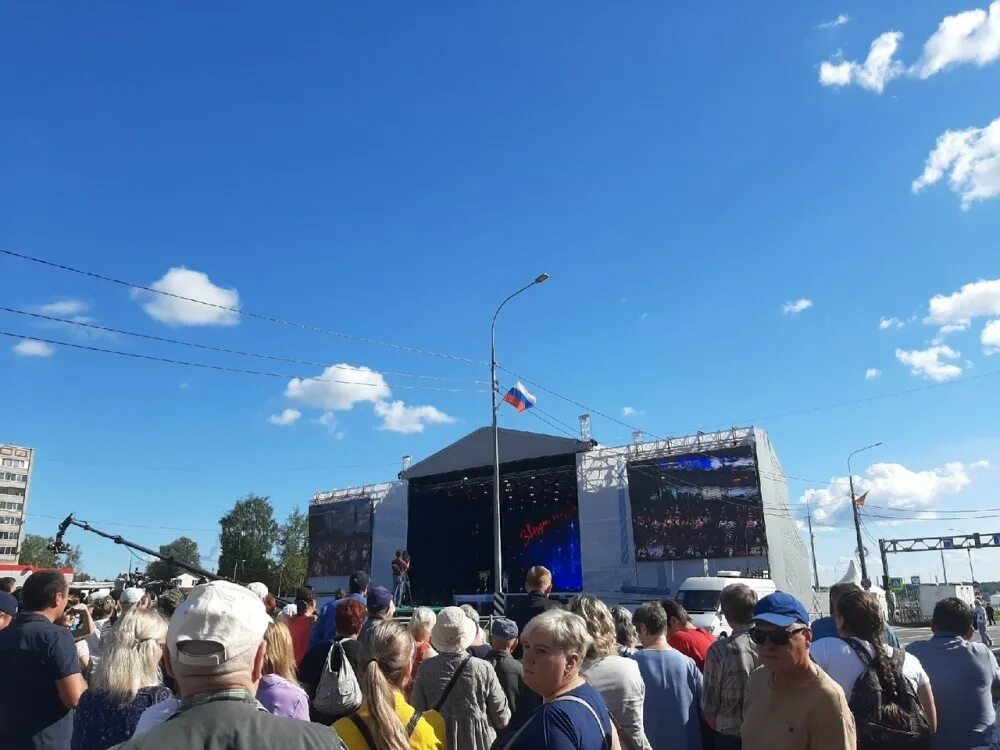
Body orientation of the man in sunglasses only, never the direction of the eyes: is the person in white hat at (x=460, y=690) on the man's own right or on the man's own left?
on the man's own right

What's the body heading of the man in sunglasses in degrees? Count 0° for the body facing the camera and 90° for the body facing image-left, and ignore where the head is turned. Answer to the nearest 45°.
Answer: approximately 45°

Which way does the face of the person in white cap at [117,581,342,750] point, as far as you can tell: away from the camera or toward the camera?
away from the camera

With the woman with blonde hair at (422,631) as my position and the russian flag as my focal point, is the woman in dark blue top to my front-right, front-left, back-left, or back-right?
back-right

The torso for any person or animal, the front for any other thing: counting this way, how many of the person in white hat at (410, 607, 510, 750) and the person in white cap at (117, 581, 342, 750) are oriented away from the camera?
2

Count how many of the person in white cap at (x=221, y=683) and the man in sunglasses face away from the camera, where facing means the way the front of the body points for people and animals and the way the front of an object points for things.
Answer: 1

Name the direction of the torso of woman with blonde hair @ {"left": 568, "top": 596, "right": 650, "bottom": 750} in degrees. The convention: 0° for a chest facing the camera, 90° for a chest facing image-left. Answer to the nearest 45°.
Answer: approximately 135°

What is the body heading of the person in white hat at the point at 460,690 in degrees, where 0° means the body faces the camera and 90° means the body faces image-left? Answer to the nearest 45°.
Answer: approximately 180°

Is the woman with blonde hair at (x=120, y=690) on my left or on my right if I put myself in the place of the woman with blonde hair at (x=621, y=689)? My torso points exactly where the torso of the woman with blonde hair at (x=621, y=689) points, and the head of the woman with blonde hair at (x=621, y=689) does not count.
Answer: on my left

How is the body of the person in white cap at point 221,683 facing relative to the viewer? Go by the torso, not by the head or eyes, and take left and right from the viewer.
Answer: facing away from the viewer

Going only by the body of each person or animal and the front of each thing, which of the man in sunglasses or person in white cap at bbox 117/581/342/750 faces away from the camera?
the person in white cap

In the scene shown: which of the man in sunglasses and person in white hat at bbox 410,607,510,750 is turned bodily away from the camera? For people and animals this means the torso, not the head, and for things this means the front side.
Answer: the person in white hat

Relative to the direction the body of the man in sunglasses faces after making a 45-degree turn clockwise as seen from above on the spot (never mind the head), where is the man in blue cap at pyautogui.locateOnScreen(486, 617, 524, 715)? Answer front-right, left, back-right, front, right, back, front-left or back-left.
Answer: front-right

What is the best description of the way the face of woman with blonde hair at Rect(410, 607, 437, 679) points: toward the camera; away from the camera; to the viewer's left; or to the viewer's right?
away from the camera

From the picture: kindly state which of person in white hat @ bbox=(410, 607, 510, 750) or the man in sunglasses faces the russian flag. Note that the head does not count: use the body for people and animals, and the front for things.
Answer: the person in white hat

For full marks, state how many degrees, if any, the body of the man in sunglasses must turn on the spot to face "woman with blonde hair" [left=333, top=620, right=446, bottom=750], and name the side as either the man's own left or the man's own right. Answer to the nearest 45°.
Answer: approximately 45° to the man's own right
